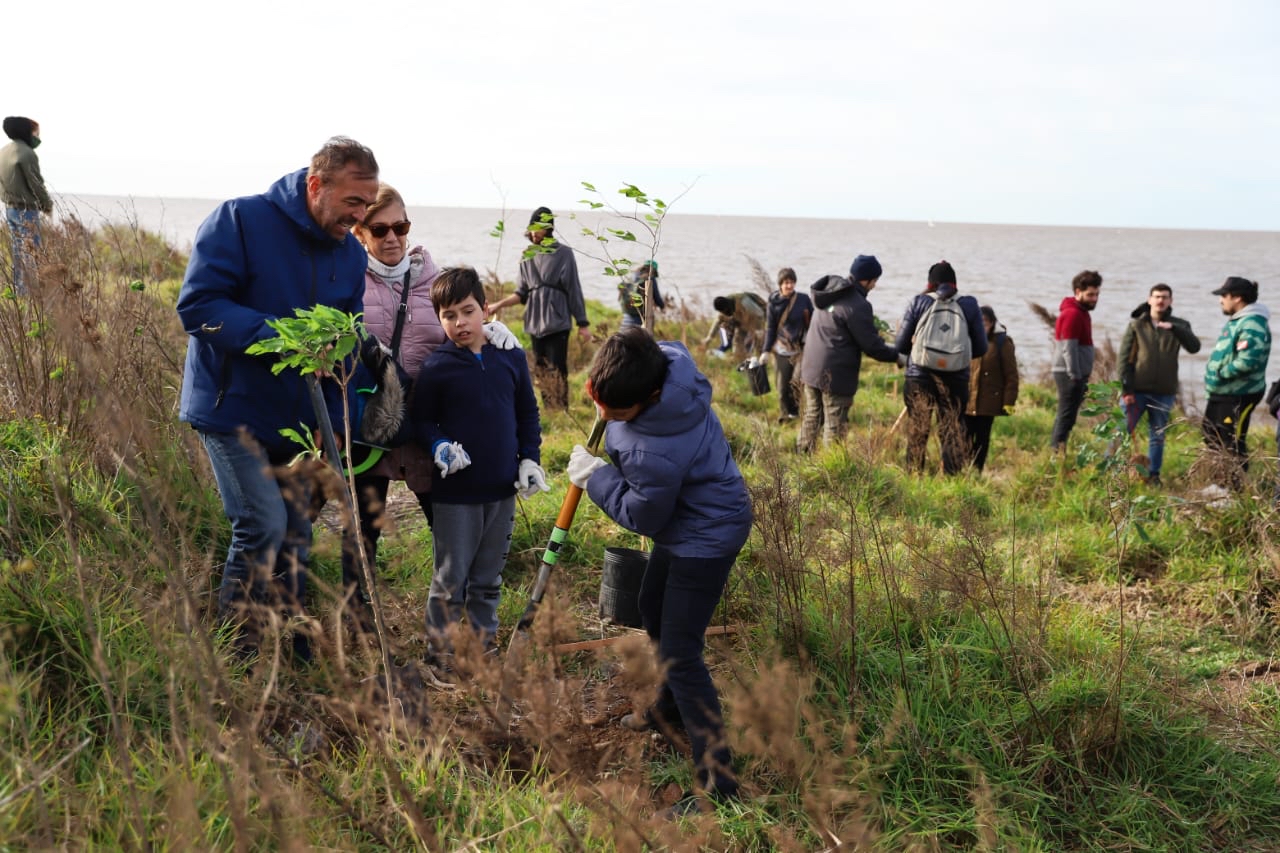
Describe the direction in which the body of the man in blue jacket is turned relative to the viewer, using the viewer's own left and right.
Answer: facing the viewer and to the right of the viewer

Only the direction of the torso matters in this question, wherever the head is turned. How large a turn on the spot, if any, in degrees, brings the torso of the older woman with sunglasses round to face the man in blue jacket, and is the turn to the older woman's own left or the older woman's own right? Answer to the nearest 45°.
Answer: approximately 45° to the older woman's own right

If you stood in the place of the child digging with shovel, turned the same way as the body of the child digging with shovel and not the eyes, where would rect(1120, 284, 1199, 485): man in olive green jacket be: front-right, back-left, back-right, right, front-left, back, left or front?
back-right

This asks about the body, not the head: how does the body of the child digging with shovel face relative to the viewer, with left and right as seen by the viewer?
facing to the left of the viewer

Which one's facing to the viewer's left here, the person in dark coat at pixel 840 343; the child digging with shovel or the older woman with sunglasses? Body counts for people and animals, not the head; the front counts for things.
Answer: the child digging with shovel

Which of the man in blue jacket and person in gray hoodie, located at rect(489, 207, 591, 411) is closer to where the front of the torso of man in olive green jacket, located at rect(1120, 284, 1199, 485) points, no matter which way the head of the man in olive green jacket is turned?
the man in blue jacket

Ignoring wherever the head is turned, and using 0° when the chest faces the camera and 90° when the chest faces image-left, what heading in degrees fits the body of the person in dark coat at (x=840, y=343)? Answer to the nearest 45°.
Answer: approximately 225°

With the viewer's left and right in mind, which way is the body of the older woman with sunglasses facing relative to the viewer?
facing the viewer

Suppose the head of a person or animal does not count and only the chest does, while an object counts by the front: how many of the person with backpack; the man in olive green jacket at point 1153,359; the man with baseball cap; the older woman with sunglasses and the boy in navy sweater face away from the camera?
1

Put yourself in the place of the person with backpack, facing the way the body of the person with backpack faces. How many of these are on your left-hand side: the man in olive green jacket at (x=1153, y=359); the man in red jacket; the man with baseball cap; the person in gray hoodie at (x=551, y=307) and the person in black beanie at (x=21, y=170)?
2

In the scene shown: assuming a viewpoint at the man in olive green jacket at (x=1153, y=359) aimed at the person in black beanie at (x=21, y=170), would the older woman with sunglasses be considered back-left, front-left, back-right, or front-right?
front-left

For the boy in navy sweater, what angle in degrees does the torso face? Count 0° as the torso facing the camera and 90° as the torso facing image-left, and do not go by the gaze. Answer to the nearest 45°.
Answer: approximately 0°

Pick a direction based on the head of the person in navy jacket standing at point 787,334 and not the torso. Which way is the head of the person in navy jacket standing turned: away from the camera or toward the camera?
toward the camera

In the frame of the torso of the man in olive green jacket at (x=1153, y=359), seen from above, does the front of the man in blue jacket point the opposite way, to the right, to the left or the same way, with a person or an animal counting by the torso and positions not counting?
to the left

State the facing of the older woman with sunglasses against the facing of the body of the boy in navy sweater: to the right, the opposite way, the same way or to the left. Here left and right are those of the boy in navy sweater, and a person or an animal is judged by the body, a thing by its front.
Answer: the same way
